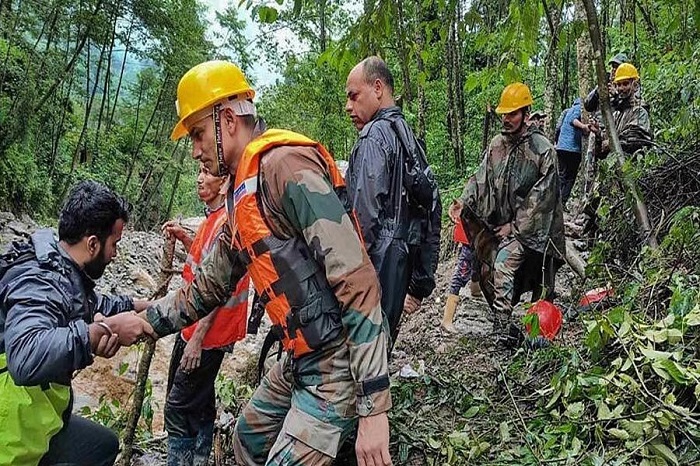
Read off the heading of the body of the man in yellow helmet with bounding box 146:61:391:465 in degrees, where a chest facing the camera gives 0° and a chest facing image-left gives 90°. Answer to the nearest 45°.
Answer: approximately 90°

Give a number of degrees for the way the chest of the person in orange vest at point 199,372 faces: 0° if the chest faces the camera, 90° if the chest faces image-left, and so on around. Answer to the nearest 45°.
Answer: approximately 45°

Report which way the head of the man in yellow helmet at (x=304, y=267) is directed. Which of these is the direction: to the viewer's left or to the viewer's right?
to the viewer's left

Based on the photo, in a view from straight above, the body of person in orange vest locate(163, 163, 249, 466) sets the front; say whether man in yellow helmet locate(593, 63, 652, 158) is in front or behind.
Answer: behind

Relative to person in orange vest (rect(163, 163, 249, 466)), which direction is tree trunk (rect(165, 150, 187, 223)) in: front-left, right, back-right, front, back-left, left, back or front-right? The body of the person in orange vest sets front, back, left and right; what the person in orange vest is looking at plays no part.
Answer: back-right

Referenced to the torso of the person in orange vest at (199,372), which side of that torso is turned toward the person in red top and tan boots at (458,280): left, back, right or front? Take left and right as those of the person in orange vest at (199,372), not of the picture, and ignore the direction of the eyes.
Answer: back

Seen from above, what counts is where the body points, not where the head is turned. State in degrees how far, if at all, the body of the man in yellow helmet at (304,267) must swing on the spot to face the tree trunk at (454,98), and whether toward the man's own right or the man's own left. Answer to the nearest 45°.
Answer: approximately 135° to the man's own right
